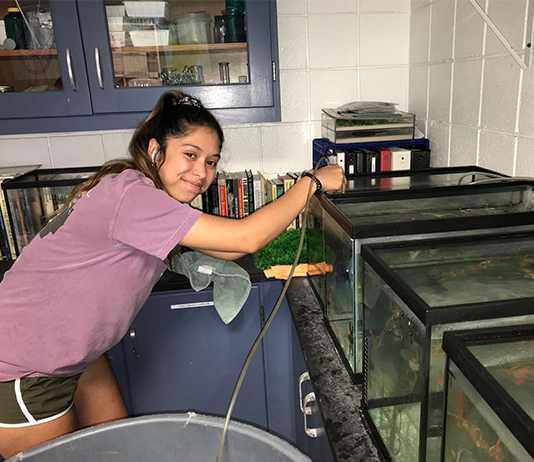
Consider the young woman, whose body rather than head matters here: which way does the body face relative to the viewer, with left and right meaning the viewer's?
facing to the right of the viewer

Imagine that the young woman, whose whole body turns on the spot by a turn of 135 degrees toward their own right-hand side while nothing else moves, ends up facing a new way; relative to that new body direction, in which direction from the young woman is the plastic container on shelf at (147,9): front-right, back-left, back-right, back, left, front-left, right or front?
back-right

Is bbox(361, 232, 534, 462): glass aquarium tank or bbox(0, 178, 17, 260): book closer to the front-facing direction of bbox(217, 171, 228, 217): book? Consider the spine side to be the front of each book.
the glass aquarium tank
